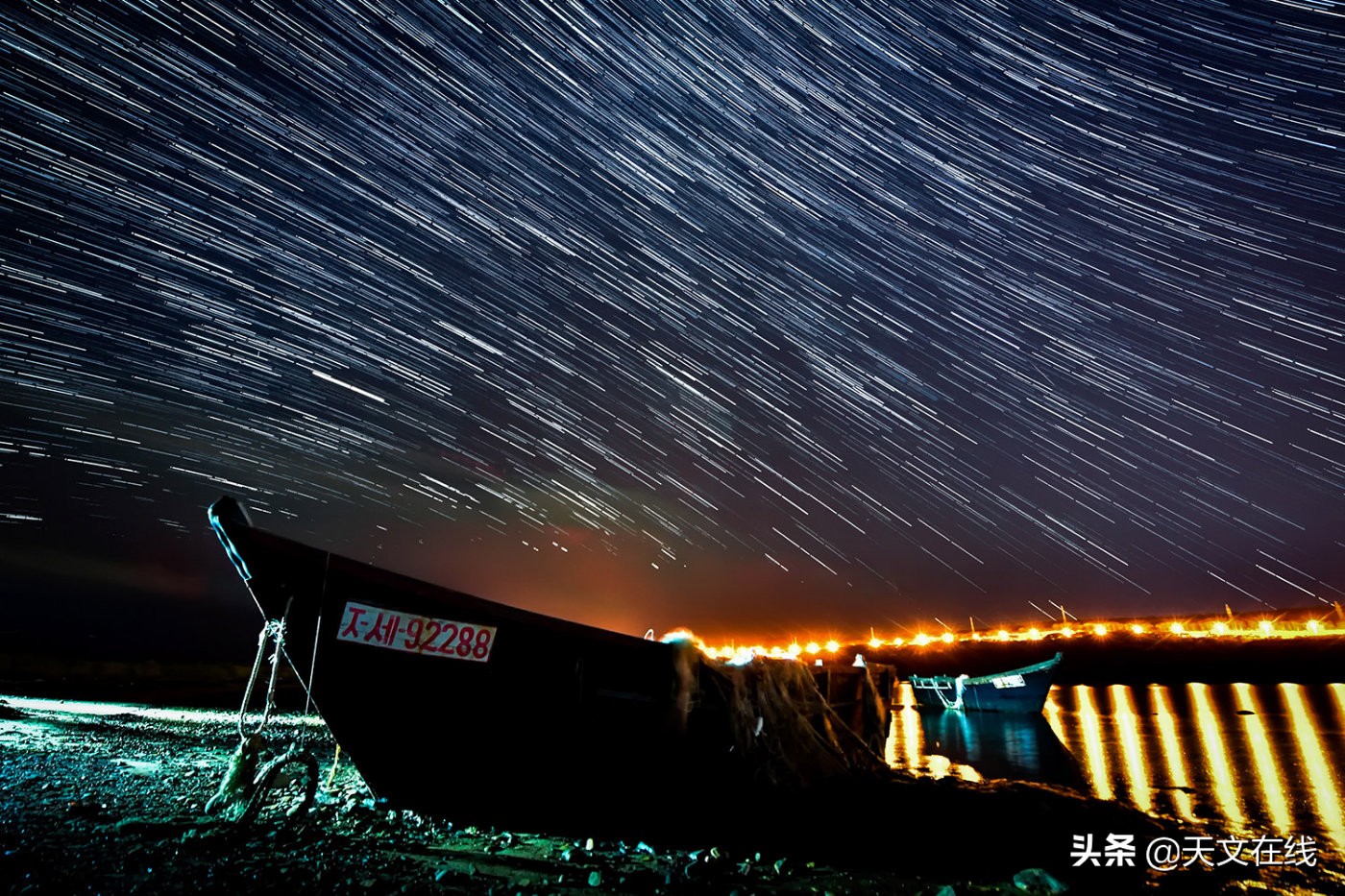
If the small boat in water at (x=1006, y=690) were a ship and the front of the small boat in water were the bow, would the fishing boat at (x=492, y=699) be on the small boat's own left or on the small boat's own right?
on the small boat's own right

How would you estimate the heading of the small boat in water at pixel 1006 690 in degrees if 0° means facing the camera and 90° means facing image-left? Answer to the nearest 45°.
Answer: approximately 270°

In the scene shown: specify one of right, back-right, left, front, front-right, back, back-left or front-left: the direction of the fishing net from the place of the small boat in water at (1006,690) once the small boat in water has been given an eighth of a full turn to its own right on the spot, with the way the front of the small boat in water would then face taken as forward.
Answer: front-right

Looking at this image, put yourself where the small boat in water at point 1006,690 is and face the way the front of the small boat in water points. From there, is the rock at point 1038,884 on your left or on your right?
on your right
